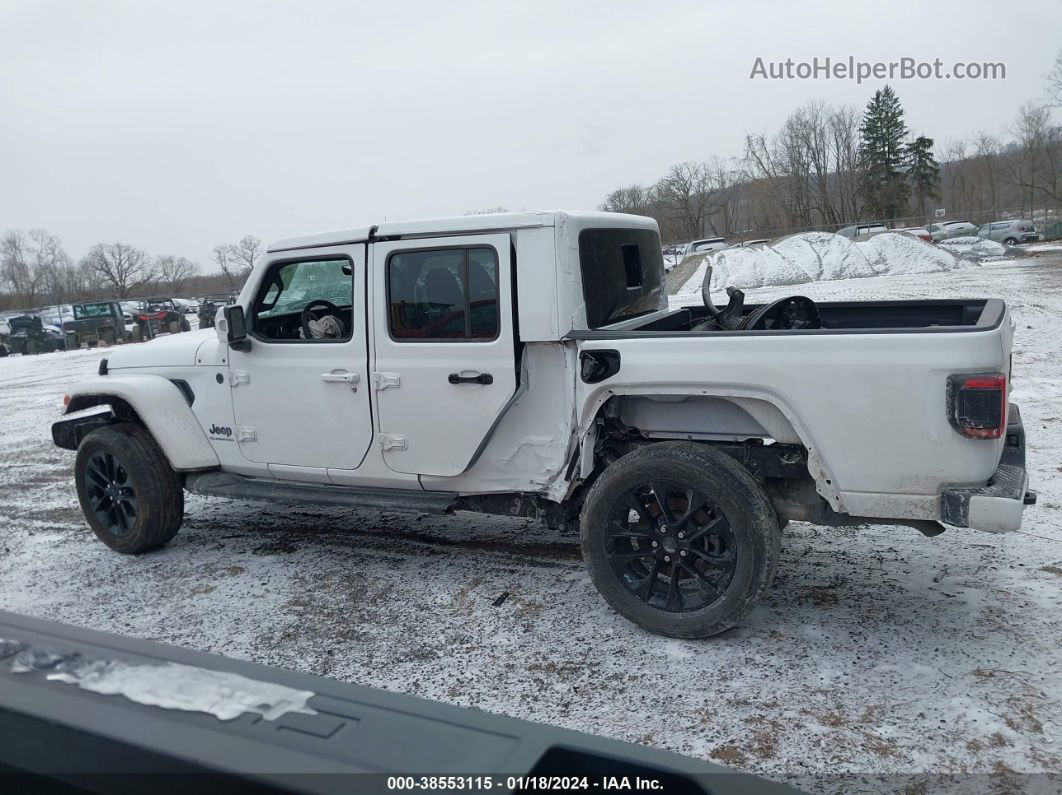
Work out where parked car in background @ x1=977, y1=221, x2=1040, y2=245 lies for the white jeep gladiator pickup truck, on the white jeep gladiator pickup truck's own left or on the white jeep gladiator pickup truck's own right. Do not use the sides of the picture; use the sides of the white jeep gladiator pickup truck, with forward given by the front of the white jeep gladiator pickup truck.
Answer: on the white jeep gladiator pickup truck's own right

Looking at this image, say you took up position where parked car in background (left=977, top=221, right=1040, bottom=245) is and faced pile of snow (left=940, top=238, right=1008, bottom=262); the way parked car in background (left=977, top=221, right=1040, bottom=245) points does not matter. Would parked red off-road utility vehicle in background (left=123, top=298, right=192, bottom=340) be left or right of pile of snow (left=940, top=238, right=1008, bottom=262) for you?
right

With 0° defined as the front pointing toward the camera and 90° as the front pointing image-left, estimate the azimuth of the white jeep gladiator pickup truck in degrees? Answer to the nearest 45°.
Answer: approximately 135°

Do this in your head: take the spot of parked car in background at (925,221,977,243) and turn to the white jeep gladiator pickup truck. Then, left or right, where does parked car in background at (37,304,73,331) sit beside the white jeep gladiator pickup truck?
right

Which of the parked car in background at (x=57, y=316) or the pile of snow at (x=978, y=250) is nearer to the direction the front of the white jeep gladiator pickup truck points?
the parked car in background

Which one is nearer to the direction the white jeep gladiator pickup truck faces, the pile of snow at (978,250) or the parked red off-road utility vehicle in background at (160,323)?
the parked red off-road utility vehicle in background
